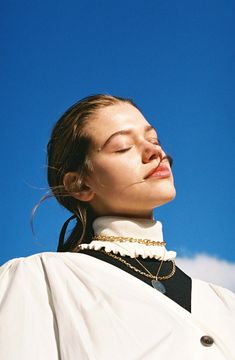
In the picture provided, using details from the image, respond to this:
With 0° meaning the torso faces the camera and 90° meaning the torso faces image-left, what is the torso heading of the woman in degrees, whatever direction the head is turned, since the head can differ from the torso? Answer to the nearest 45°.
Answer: approximately 315°
